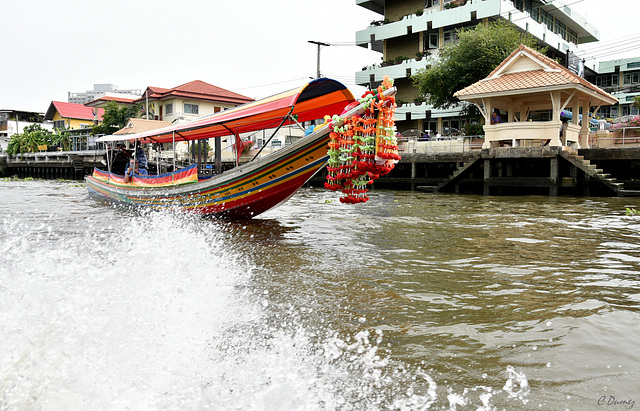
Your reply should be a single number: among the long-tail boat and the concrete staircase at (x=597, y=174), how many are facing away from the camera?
0

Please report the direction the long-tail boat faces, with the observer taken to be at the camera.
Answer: facing the viewer and to the right of the viewer
